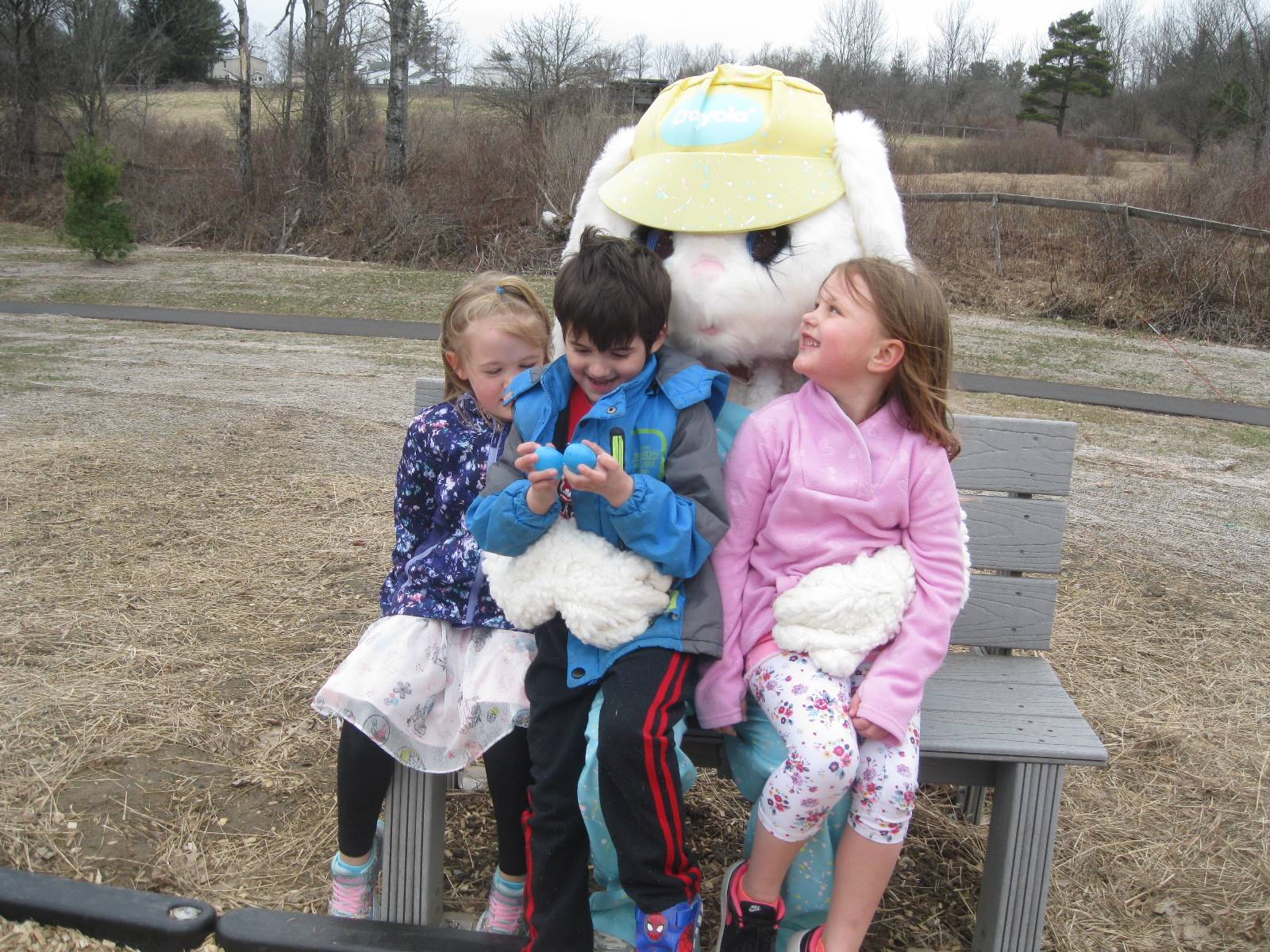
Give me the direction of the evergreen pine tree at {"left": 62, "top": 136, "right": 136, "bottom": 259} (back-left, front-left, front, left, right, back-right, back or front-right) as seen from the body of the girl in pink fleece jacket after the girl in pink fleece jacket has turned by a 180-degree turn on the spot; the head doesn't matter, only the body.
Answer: left

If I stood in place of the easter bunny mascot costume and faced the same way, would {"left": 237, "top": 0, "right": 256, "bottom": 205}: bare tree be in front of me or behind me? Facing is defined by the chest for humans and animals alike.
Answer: behind

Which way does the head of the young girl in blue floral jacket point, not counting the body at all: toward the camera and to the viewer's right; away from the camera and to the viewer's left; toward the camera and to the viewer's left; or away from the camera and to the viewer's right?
toward the camera and to the viewer's right

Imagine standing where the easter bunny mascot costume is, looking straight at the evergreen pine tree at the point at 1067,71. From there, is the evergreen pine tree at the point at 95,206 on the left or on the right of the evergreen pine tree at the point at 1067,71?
left

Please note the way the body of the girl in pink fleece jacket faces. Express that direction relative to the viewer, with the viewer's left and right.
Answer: facing the viewer and to the left of the viewer

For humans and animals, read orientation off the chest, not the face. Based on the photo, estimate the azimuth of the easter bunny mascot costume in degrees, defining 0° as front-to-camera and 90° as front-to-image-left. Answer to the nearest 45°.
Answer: approximately 0°

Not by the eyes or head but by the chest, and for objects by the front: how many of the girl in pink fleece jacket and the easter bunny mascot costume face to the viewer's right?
0
